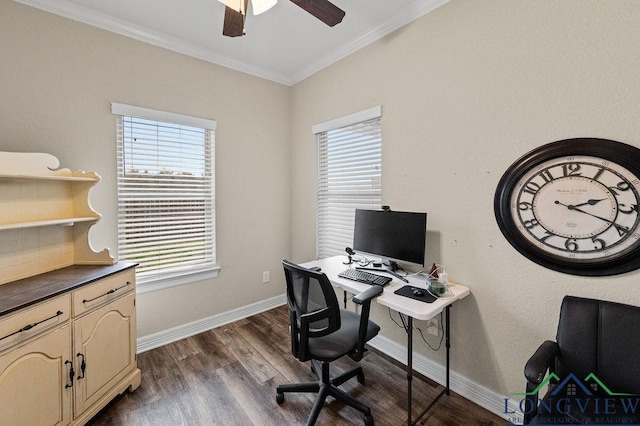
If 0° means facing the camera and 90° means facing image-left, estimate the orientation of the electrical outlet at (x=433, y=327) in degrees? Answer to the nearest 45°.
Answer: approximately 45°

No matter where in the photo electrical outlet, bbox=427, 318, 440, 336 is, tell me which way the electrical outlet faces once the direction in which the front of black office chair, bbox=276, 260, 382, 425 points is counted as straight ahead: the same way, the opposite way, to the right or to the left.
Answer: the opposite way

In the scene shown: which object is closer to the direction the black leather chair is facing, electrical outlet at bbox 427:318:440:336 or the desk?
the desk

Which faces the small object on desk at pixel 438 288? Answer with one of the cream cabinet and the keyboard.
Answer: the cream cabinet

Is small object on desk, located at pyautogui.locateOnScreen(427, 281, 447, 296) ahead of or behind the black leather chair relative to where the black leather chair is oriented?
behind

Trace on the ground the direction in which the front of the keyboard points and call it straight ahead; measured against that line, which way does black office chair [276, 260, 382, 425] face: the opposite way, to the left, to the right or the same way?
the opposite way

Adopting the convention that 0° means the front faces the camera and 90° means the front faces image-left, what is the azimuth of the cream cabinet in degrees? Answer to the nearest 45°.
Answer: approximately 315°

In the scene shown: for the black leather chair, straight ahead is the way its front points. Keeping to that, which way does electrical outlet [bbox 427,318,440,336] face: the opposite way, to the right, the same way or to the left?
the same way

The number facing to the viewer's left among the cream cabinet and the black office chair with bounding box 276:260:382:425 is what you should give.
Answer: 0

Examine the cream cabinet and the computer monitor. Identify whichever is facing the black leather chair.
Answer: the cream cabinet

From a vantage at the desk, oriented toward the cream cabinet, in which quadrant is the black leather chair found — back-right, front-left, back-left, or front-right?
back-left

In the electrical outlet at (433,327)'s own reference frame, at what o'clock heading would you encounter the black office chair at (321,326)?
The black office chair is roughly at 12 o'clock from the electrical outlet.

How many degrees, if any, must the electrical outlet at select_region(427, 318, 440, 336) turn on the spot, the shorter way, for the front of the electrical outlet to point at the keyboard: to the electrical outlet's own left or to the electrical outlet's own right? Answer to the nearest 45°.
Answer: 0° — it already faces it
